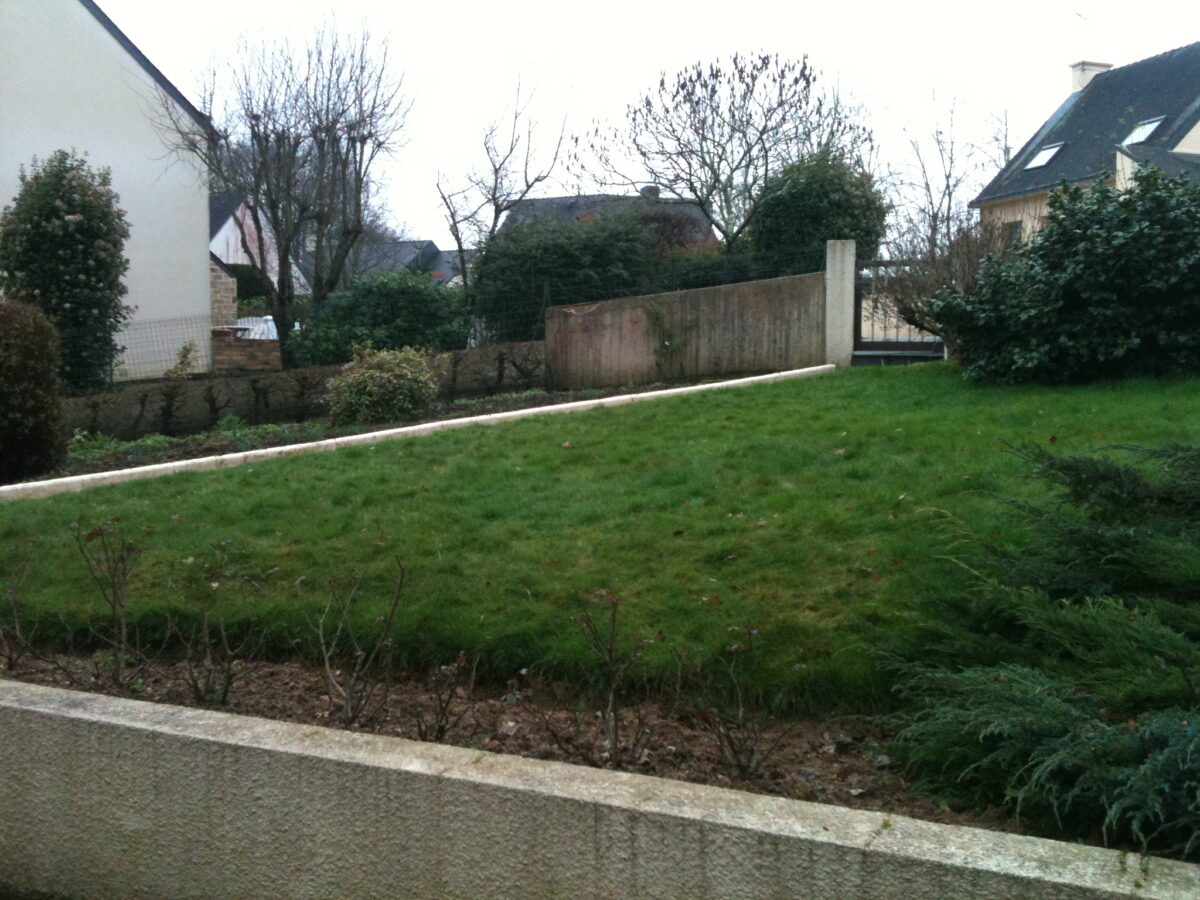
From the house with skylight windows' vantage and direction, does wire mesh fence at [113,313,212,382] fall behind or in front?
in front

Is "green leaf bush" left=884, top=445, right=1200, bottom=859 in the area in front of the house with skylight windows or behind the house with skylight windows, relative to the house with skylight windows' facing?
in front

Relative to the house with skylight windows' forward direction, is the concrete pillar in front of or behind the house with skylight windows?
in front

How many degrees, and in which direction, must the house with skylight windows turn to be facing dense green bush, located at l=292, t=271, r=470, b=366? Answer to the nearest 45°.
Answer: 0° — it already faces it

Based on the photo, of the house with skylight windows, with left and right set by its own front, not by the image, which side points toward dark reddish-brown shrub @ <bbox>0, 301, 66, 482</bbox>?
front

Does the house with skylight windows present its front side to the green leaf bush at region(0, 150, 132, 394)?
yes

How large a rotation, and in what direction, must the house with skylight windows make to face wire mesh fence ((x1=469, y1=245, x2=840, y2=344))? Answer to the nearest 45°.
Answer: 0° — it already faces it

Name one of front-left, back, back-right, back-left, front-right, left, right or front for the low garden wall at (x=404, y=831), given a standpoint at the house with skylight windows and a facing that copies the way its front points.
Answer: front-left

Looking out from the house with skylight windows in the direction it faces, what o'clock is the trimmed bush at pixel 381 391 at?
The trimmed bush is roughly at 11 o'clock from the house with skylight windows.
